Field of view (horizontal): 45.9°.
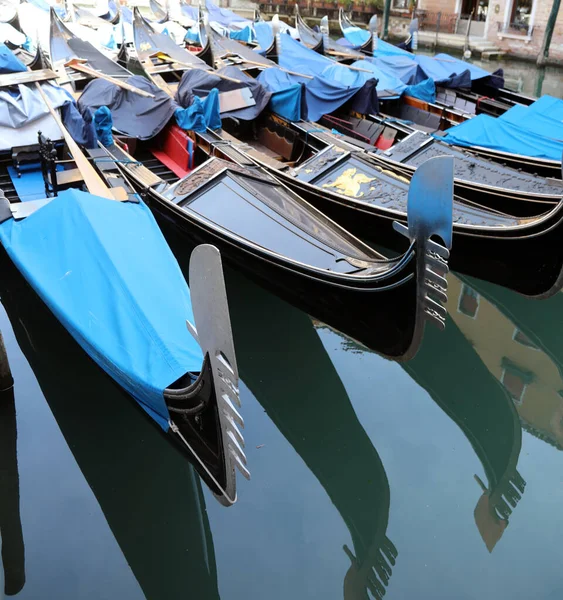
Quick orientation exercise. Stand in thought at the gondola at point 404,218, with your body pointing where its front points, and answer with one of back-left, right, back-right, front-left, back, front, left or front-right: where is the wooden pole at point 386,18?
back-left

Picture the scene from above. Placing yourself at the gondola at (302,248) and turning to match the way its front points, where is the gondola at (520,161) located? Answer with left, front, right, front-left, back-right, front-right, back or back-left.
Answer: left

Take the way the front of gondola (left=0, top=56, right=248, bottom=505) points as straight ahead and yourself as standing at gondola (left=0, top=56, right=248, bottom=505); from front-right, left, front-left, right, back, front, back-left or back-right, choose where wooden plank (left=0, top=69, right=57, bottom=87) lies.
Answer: back-left

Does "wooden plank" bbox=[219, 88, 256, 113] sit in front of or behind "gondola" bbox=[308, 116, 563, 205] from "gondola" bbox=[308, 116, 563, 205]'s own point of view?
behind

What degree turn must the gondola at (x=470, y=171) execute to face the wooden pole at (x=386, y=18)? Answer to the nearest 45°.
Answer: approximately 135° to its left

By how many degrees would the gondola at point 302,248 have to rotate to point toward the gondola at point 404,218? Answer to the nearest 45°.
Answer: approximately 90° to its left

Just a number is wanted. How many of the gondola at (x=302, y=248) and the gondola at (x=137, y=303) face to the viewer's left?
0

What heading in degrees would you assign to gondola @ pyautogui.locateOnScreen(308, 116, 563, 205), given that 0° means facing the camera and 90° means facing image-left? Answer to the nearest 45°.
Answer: approximately 315°

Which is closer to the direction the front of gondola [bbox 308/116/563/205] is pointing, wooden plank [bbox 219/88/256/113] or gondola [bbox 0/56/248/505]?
the gondola
